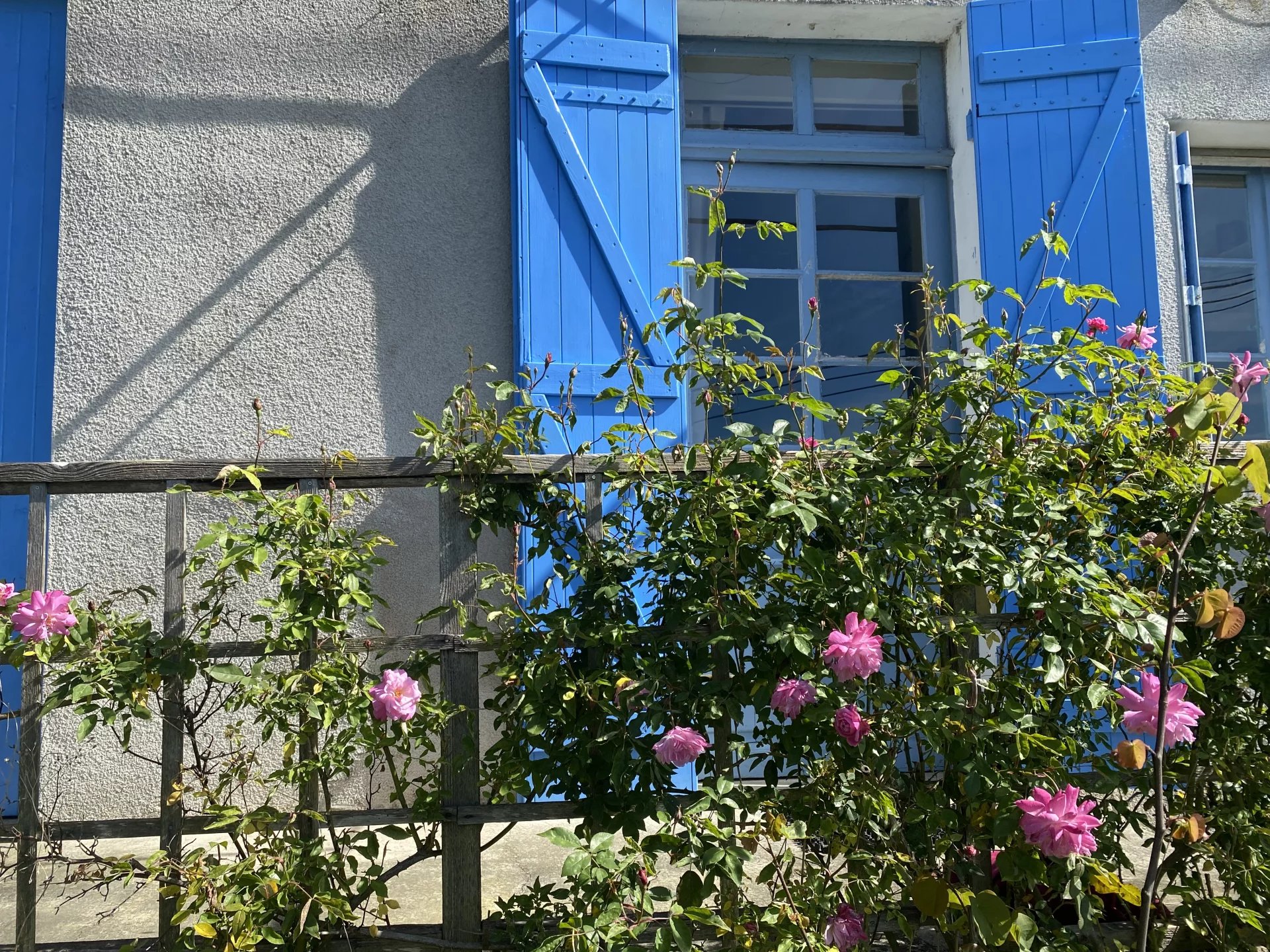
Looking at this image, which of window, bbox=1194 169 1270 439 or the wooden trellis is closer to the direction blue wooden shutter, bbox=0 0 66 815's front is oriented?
the wooden trellis

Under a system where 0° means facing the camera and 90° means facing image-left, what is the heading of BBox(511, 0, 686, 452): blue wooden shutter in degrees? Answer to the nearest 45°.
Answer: approximately 0°

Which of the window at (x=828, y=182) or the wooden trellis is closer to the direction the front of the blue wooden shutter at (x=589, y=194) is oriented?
the wooden trellis

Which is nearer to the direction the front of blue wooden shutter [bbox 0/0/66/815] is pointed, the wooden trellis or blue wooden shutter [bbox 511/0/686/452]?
the wooden trellis

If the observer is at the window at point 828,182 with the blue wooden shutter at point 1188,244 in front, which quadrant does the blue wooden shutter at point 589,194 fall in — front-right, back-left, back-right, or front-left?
back-right

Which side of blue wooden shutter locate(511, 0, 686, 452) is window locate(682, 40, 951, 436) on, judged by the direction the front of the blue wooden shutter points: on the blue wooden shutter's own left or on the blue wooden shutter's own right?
on the blue wooden shutter's own left

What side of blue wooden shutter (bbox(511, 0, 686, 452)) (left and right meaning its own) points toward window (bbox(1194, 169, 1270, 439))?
left

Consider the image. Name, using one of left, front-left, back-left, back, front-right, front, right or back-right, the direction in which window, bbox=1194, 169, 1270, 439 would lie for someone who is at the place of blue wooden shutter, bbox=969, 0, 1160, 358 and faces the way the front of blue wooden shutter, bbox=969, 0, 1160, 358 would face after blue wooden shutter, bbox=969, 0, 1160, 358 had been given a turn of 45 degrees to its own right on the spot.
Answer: back

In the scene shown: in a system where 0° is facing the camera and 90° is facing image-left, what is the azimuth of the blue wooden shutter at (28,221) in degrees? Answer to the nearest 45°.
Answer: approximately 0°
